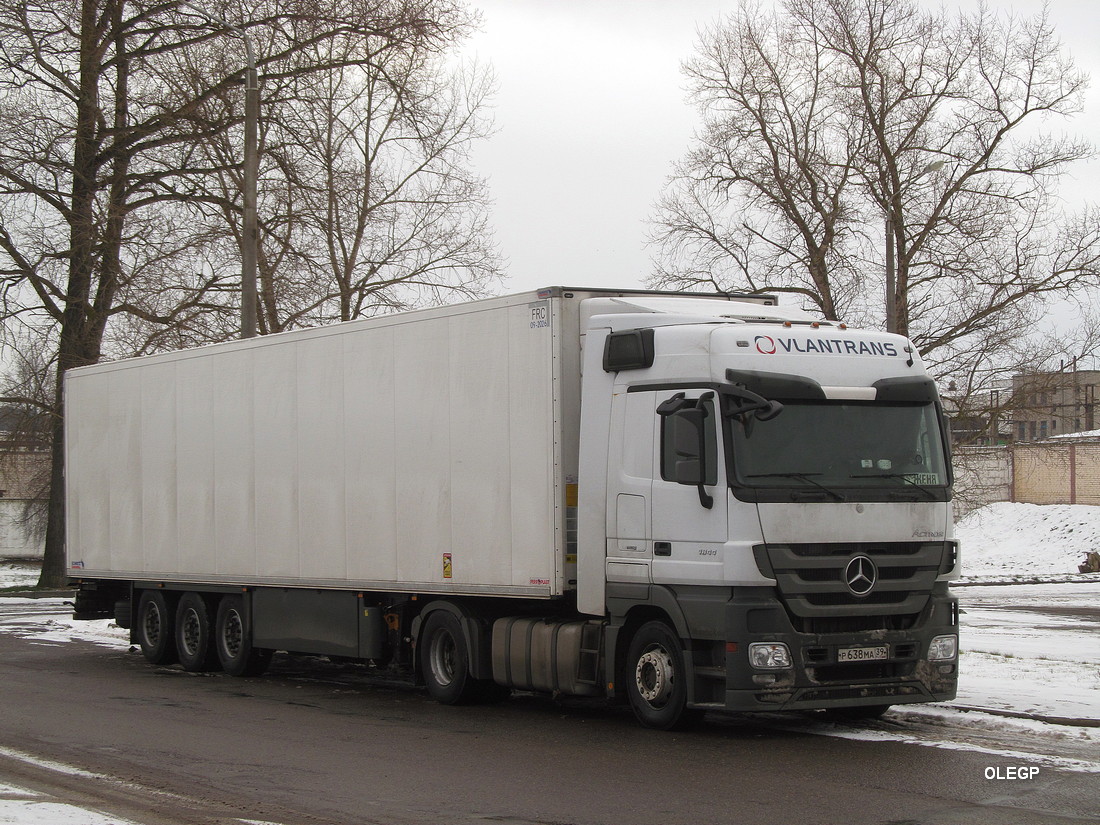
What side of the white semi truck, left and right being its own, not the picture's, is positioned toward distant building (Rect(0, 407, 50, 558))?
back

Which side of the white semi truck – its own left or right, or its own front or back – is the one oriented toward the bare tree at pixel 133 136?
back

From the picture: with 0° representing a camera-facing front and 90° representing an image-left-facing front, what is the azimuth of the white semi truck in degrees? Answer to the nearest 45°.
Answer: approximately 315°
